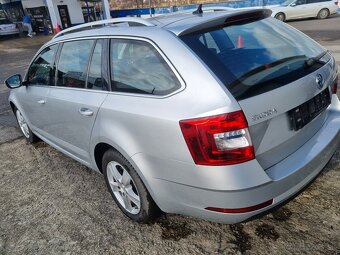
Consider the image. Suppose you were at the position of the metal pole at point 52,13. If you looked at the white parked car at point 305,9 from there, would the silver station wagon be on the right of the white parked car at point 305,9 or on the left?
right

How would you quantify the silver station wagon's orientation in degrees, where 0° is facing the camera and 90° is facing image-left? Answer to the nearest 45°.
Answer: approximately 135°

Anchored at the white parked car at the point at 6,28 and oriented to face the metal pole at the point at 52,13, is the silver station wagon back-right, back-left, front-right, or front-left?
front-right

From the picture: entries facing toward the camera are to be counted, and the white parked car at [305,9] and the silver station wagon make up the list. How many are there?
0

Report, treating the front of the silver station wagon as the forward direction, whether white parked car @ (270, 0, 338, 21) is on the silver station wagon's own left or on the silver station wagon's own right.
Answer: on the silver station wagon's own right

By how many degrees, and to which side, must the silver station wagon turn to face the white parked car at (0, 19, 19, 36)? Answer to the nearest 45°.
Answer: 0° — it already faces it
